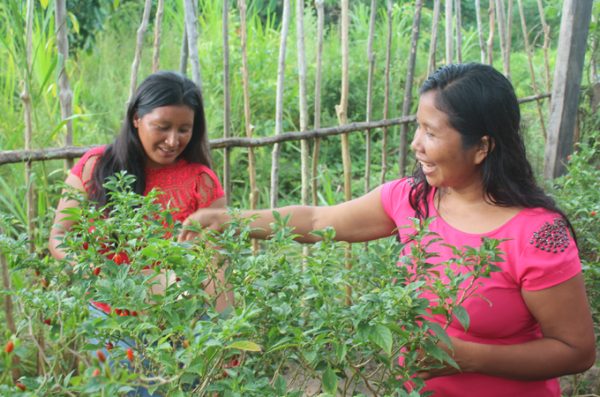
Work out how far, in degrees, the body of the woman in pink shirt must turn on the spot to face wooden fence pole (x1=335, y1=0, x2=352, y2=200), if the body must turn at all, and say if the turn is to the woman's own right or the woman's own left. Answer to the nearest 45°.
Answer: approximately 135° to the woman's own right

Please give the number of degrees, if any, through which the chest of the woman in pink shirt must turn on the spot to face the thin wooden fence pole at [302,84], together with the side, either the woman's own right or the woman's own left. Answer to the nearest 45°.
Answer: approximately 90° to the woman's own right

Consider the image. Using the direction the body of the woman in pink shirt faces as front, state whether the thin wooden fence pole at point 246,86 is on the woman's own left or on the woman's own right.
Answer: on the woman's own right

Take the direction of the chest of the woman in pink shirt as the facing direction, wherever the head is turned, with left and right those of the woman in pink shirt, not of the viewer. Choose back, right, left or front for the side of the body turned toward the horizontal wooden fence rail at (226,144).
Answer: right

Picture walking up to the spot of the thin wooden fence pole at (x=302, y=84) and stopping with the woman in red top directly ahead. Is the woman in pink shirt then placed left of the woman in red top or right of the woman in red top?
left

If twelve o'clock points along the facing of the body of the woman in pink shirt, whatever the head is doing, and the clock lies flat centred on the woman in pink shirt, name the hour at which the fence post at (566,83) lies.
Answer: The fence post is roughly at 5 o'clock from the woman in pink shirt.

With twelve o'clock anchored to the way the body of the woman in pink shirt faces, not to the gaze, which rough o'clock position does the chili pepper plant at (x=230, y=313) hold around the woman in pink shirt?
The chili pepper plant is roughly at 12 o'clock from the woman in pink shirt.

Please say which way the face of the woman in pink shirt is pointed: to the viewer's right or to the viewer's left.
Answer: to the viewer's left

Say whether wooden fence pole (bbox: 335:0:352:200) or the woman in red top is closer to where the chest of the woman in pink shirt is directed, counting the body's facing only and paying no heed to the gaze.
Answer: the woman in red top

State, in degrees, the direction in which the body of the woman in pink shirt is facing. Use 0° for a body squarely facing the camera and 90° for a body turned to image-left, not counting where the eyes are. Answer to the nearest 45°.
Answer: approximately 45°
